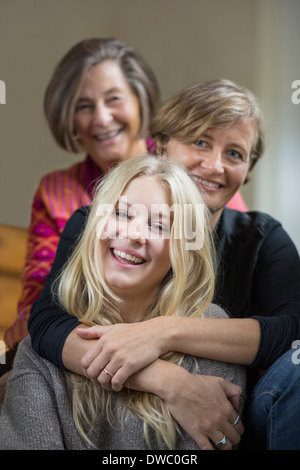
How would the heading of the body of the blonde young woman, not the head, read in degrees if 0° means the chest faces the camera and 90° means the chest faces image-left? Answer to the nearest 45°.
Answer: approximately 0°
